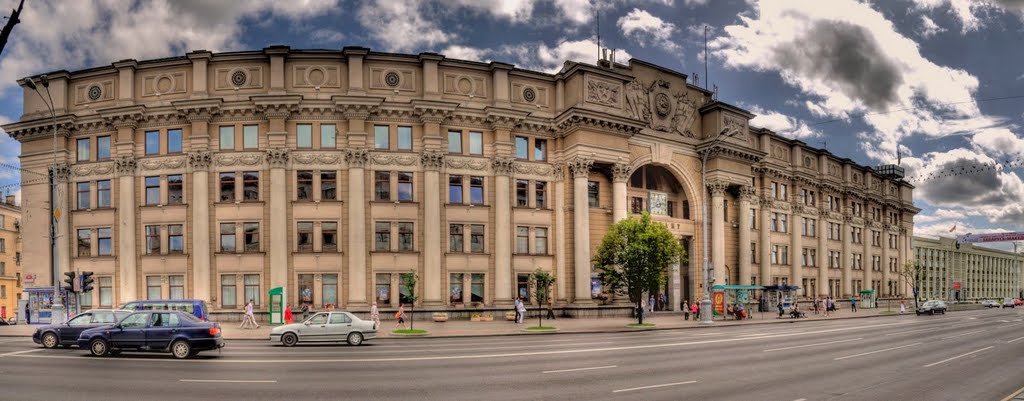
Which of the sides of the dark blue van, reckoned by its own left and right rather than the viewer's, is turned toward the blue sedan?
left

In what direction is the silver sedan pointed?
to the viewer's left

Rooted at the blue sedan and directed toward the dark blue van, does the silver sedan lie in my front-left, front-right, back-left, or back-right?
front-right

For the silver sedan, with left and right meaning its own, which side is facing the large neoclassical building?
right

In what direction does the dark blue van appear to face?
to the viewer's left
